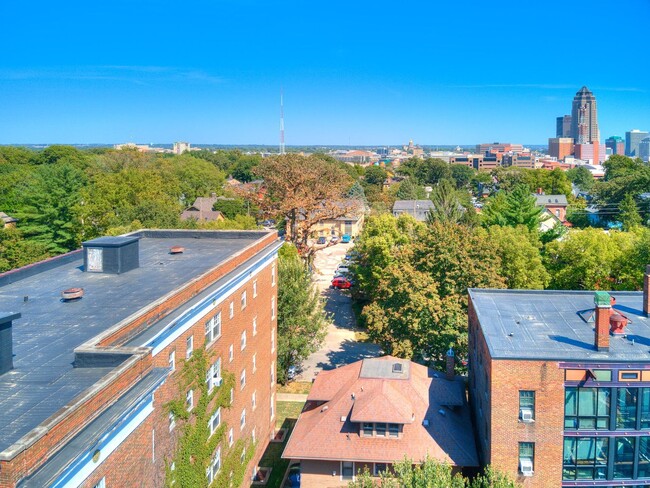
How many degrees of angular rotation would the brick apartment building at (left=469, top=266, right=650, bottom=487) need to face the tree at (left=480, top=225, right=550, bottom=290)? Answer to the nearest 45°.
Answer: approximately 180°

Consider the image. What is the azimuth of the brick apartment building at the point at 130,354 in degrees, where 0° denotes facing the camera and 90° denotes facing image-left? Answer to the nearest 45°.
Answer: approximately 315°

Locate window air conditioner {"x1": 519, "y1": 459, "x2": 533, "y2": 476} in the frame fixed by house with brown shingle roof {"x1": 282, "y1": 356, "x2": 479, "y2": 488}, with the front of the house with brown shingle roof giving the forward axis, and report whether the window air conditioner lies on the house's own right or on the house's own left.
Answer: on the house's own left

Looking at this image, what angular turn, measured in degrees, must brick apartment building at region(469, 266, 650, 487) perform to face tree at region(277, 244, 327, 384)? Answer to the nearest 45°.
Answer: approximately 135° to its right

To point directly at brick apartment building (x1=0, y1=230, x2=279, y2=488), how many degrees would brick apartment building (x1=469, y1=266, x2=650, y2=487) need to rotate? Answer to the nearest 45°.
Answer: approximately 45° to its right

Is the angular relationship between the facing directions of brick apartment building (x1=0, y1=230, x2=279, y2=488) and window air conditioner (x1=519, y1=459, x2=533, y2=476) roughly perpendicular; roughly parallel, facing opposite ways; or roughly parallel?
roughly perpendicular

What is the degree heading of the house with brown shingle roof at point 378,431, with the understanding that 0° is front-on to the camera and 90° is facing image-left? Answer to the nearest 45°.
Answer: approximately 0°
